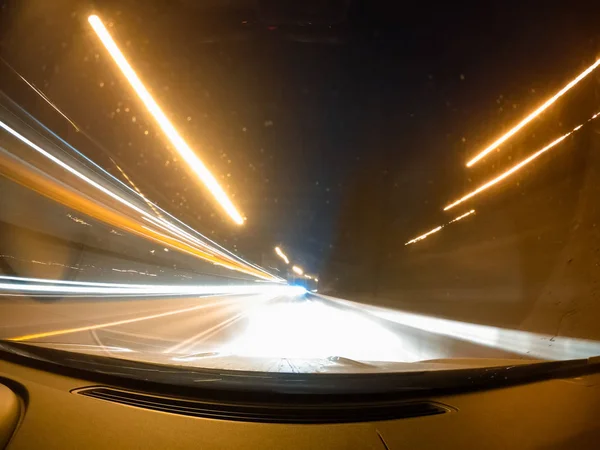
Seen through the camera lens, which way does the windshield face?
facing away from the viewer
